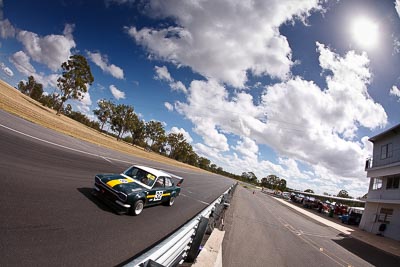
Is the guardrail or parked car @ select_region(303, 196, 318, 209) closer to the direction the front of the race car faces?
the guardrail

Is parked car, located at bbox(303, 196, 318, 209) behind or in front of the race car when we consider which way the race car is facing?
behind

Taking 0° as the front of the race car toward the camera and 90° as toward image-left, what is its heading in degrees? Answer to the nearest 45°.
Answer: approximately 45°

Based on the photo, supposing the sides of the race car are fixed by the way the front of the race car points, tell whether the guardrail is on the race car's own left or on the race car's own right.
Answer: on the race car's own left
